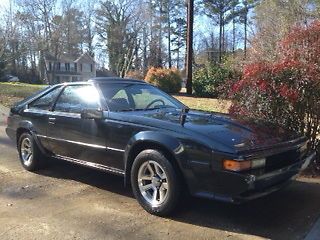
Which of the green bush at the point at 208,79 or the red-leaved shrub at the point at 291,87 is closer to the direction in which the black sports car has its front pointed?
the red-leaved shrub

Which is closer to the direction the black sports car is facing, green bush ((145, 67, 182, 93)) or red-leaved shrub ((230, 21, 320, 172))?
the red-leaved shrub

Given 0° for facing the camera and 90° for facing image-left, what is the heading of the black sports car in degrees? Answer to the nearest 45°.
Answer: approximately 315°

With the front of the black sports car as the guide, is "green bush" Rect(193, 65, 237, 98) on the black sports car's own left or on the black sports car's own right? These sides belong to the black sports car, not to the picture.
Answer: on the black sports car's own left

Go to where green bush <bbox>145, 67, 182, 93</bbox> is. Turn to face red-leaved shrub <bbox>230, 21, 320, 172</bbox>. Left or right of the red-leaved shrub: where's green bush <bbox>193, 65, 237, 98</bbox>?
left

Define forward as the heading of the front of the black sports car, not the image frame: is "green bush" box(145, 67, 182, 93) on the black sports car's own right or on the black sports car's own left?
on the black sports car's own left

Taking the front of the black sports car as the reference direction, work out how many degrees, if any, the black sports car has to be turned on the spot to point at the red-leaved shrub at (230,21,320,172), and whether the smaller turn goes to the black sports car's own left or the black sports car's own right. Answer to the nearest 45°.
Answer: approximately 90° to the black sports car's own left
